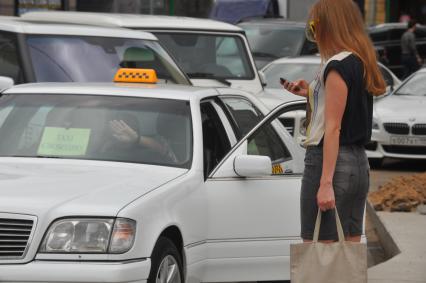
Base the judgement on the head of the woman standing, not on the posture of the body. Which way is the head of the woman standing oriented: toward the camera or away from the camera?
away from the camera

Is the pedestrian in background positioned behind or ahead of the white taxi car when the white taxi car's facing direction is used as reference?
behind

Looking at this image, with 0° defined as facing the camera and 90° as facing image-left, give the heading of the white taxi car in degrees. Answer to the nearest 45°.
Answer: approximately 45°

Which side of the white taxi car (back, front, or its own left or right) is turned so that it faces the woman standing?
left

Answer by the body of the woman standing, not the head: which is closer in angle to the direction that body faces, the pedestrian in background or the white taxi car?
the white taxi car

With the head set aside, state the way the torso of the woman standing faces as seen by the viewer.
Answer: to the viewer's left

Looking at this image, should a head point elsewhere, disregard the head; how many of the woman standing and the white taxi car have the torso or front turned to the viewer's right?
0

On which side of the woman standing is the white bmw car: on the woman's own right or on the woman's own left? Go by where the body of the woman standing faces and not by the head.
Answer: on the woman's own right

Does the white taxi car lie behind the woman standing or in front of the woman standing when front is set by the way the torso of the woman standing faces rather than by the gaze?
in front

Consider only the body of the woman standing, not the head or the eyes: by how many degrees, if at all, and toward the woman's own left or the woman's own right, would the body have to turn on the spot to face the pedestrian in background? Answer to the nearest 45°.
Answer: approximately 90° to the woman's own right
